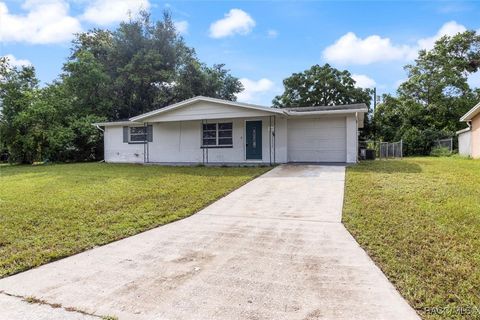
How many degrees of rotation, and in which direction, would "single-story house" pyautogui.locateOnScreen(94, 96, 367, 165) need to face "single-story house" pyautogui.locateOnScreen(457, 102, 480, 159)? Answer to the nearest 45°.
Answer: approximately 90° to its left

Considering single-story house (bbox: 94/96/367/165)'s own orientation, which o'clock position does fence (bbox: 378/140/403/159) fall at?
The fence is roughly at 8 o'clock from the single-story house.

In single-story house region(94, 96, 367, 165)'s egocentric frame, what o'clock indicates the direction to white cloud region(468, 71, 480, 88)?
The white cloud is roughly at 8 o'clock from the single-story house.

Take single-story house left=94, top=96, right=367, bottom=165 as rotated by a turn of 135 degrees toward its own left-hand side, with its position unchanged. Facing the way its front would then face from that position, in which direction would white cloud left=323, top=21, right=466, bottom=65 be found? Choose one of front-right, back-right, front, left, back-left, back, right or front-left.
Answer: front

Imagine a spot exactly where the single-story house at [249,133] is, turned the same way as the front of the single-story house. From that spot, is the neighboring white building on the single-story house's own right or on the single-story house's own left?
on the single-story house's own left

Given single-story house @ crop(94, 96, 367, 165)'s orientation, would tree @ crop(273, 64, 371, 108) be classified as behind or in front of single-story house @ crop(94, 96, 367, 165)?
behind

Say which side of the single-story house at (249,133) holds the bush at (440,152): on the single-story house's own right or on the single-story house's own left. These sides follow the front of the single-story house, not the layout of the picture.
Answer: on the single-story house's own left

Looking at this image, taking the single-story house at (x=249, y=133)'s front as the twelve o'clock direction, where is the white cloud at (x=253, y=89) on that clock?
The white cloud is roughly at 6 o'clock from the single-story house.

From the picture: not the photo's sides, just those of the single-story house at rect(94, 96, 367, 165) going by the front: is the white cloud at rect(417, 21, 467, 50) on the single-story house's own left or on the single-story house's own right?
on the single-story house's own left

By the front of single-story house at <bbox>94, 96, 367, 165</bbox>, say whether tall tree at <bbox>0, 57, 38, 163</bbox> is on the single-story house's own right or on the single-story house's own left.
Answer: on the single-story house's own right

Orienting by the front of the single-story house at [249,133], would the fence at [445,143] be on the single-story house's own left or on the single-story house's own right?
on the single-story house's own left

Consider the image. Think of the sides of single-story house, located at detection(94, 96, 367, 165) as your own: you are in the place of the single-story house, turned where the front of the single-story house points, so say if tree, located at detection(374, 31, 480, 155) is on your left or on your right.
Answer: on your left
